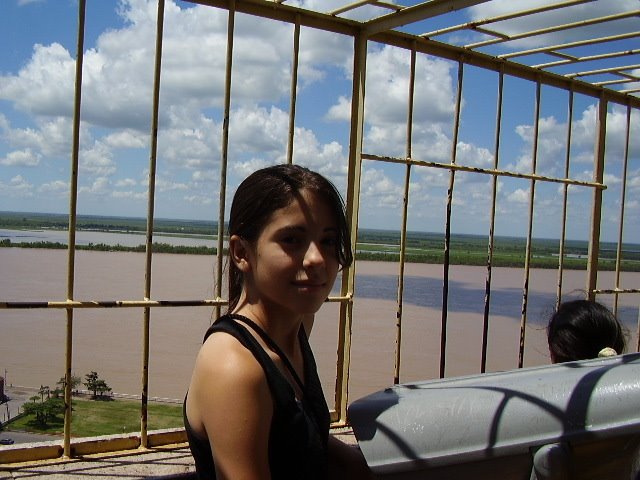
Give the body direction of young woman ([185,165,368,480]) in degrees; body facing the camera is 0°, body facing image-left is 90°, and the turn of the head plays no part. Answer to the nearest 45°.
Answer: approximately 315°

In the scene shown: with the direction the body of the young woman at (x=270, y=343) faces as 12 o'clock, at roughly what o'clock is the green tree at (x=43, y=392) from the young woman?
The green tree is roughly at 7 o'clock from the young woman.

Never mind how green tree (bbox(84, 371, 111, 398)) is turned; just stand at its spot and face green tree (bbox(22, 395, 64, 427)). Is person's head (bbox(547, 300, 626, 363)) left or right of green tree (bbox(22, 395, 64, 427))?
left

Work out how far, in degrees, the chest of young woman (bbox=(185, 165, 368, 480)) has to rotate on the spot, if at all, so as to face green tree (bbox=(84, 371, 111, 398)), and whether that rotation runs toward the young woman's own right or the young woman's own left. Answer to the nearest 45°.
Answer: approximately 135° to the young woman's own left

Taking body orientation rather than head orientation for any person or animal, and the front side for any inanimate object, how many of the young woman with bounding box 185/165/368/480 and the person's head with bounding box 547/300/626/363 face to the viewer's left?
0
